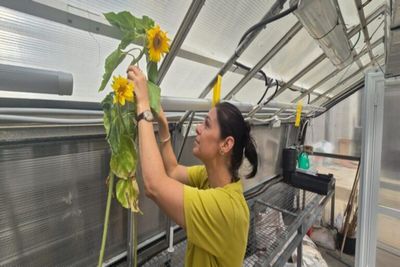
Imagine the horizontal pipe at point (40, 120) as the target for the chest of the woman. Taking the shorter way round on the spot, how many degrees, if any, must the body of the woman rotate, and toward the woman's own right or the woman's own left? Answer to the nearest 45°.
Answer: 0° — they already face it

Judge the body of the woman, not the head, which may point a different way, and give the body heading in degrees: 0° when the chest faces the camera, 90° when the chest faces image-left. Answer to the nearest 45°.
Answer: approximately 90°

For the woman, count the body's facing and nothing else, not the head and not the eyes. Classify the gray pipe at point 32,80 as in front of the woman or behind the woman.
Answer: in front

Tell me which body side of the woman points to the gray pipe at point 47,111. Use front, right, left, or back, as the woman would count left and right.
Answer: front

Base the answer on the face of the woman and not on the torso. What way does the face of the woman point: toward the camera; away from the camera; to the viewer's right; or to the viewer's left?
to the viewer's left
